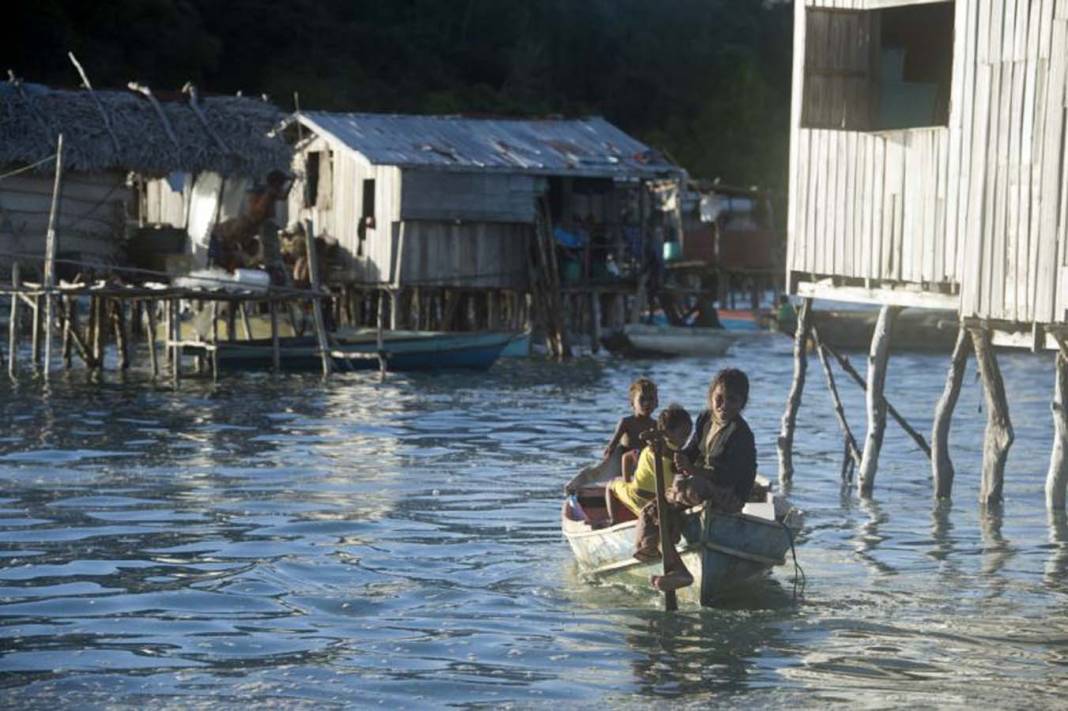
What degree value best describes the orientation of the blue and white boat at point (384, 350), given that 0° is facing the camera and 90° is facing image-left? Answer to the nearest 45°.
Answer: approximately 270°

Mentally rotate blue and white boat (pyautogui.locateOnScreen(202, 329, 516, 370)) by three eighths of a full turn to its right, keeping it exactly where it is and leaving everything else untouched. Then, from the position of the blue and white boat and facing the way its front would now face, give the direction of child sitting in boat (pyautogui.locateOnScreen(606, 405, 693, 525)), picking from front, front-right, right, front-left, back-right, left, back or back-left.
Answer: front-left

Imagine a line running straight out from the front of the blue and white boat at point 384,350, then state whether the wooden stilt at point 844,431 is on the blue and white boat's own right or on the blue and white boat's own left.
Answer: on the blue and white boat's own right

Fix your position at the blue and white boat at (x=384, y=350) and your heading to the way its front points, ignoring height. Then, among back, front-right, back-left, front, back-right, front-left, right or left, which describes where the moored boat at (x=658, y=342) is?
front-left

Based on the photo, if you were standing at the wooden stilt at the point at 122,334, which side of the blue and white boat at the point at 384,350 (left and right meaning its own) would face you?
back

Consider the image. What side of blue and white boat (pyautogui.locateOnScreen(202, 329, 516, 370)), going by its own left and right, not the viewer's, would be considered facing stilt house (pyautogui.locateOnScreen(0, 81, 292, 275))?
back
